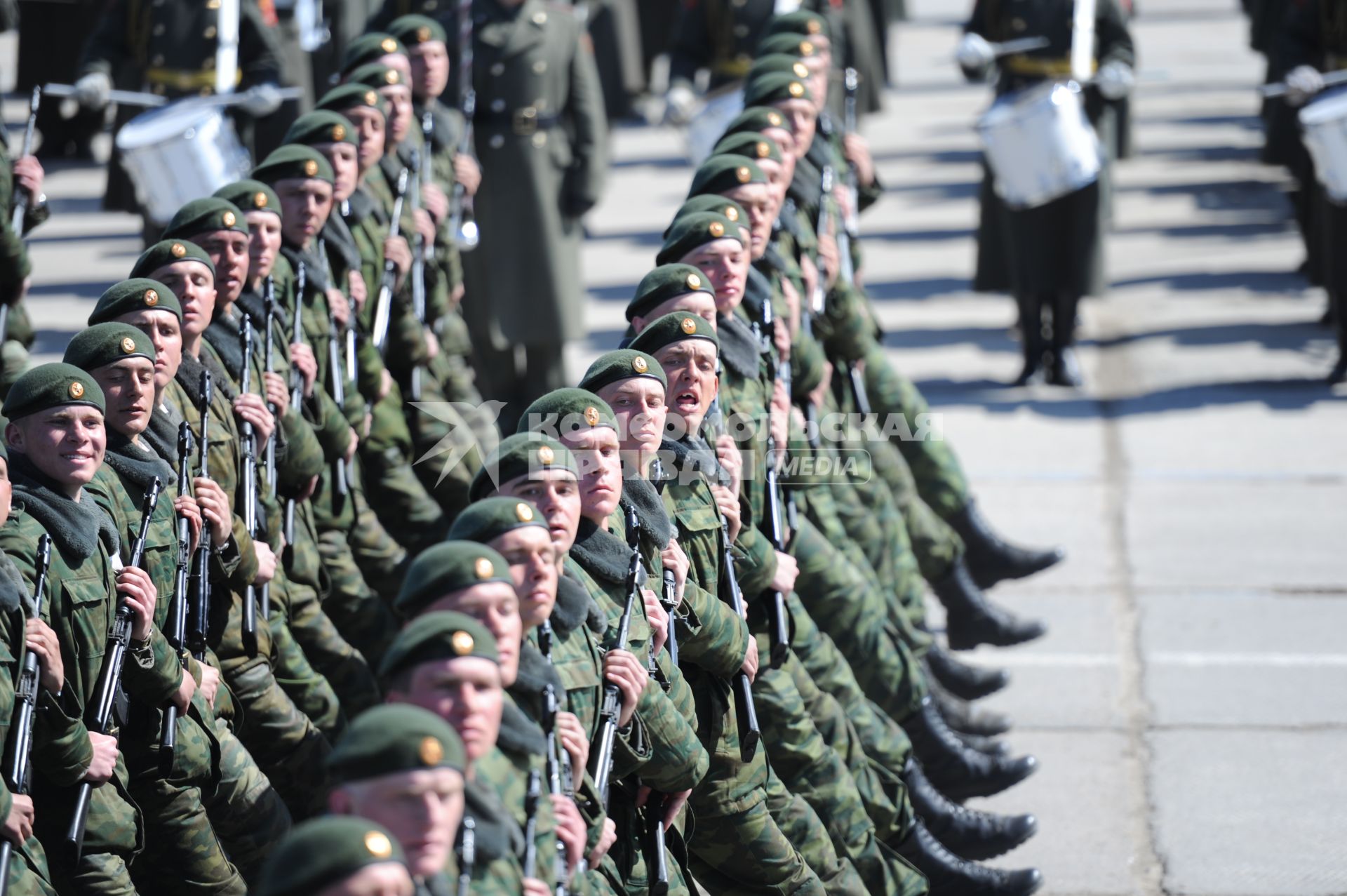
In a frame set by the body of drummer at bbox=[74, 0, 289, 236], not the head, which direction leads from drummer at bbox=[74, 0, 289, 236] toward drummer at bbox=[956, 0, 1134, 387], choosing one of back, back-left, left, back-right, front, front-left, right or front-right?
left

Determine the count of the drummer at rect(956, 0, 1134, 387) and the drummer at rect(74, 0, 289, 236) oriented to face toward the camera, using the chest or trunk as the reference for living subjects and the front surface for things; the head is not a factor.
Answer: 2

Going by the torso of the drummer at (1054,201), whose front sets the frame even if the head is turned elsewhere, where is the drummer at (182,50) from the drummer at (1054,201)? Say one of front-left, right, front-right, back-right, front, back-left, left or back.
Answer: right

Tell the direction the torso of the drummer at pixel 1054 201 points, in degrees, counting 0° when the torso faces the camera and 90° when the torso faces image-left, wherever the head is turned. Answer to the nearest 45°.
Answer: approximately 0°
